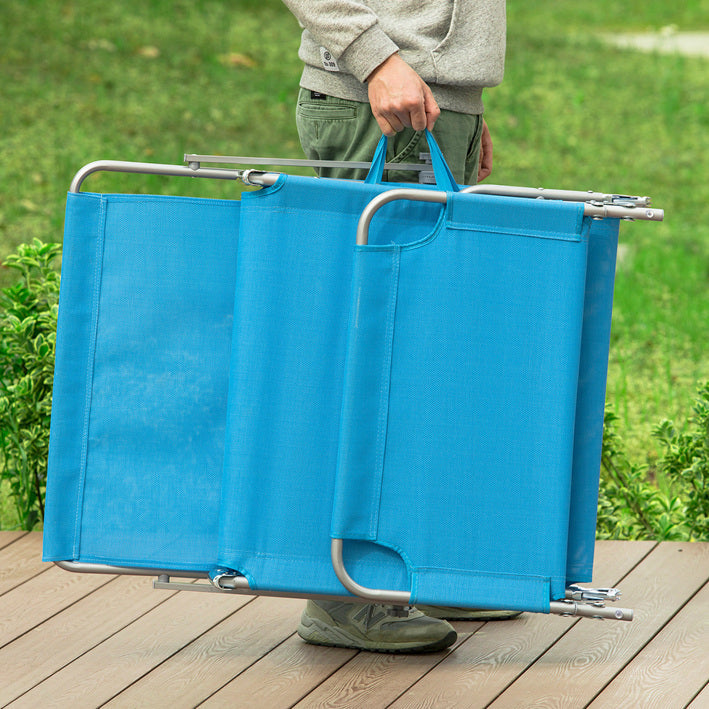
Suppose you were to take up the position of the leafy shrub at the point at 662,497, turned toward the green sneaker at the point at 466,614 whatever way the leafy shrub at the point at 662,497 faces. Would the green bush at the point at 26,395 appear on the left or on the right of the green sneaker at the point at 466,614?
right

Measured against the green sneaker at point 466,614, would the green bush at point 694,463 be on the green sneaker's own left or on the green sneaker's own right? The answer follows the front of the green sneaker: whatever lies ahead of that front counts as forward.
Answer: on the green sneaker's own left

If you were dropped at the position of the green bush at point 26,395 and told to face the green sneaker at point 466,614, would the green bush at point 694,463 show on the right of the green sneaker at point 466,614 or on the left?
left

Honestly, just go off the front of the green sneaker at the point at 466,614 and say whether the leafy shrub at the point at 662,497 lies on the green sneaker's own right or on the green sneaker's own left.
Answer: on the green sneaker's own left
